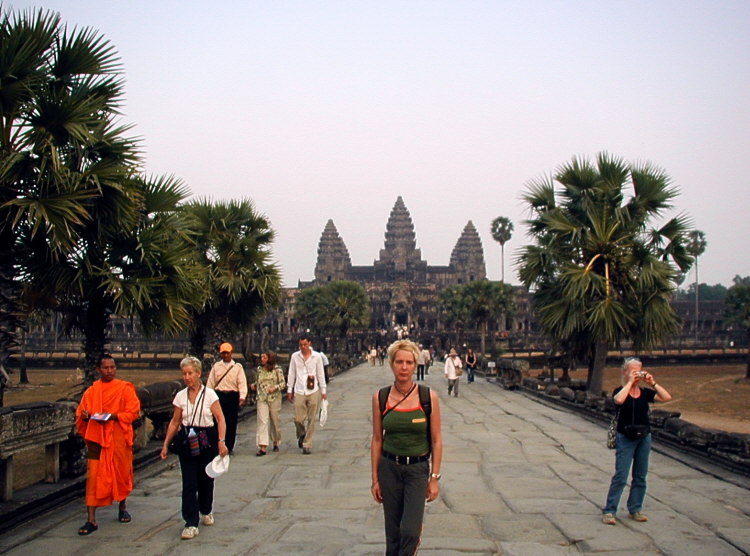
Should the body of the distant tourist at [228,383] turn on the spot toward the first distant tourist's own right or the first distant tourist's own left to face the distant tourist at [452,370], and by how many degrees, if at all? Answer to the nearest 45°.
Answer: approximately 135° to the first distant tourist's own left

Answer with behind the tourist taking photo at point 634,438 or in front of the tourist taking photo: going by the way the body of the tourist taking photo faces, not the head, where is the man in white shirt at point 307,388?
behind

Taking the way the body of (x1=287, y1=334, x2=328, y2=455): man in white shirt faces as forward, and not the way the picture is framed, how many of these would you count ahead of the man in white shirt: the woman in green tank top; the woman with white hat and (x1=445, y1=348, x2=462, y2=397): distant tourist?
2

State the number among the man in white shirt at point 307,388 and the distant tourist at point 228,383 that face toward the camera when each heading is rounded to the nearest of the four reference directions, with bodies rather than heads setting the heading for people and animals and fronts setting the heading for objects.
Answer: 2

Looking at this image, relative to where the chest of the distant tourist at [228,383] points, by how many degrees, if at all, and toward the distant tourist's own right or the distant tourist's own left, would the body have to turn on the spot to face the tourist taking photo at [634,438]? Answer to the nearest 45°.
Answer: approximately 45° to the distant tourist's own left

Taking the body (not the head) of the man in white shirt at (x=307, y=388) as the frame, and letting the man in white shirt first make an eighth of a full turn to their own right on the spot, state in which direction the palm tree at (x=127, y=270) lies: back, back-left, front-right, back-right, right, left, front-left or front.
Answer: front-right

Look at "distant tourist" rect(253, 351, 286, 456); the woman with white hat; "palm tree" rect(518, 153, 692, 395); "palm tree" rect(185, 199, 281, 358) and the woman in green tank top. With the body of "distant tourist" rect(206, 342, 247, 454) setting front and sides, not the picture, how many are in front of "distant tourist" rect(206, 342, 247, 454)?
2

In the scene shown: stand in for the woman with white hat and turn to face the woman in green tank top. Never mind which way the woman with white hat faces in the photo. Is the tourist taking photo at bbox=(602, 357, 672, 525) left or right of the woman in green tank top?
left

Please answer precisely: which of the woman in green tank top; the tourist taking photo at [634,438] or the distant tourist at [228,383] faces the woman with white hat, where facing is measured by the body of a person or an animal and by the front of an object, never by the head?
the distant tourist at [228,383]

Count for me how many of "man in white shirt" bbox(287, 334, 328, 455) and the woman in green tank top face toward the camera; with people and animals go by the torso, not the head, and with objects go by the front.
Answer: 2

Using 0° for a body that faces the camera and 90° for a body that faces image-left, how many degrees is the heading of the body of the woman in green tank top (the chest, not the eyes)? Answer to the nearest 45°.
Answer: approximately 0°

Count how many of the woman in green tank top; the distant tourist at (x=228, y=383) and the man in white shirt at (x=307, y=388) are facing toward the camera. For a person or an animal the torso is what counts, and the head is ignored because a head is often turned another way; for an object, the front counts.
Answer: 3

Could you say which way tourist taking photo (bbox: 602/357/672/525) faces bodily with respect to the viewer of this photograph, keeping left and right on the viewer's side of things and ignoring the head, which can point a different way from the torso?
facing the viewer and to the right of the viewer

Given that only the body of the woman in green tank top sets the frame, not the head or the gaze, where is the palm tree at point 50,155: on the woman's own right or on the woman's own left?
on the woman's own right
